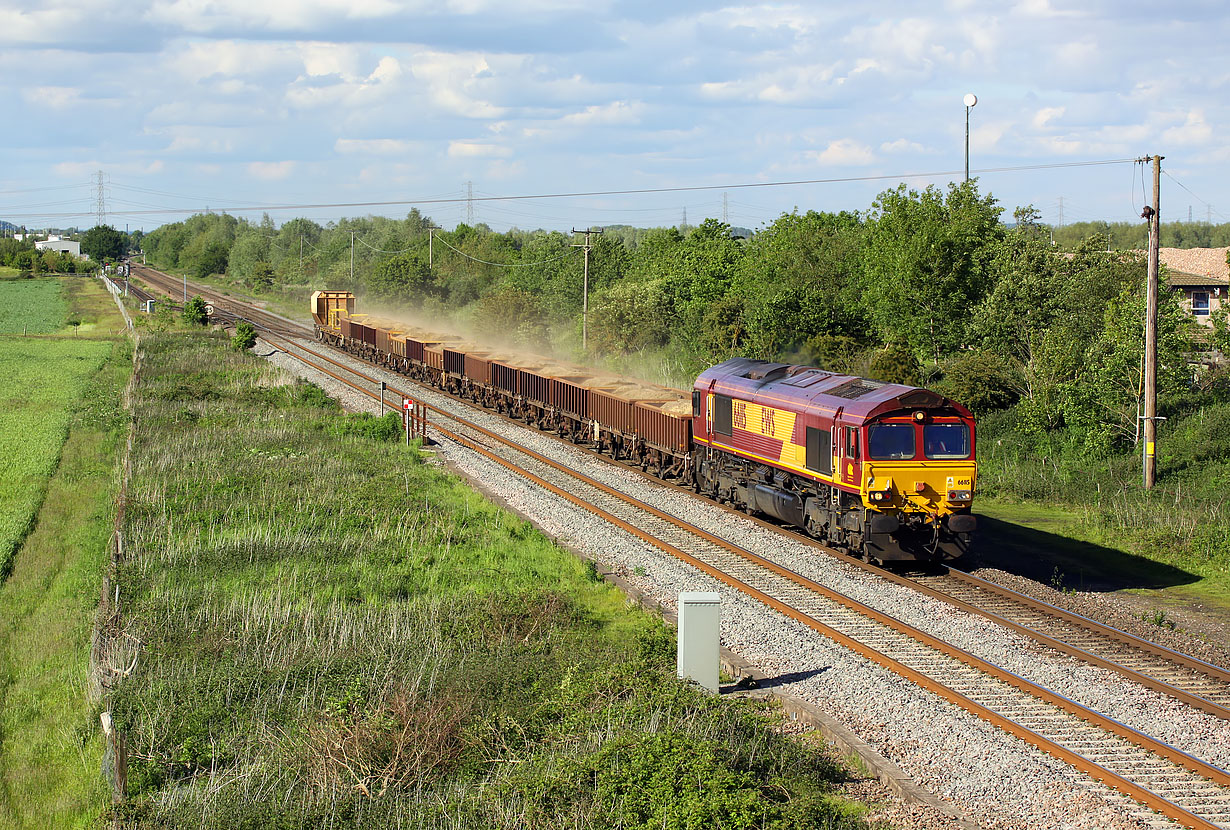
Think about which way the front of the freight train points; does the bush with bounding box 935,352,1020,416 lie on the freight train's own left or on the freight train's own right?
on the freight train's own left

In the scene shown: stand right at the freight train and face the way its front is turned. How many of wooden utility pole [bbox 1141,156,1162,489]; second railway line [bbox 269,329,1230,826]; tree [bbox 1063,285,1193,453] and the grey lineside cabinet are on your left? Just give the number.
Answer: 2

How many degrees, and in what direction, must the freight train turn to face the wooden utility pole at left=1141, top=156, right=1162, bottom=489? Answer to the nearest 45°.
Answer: approximately 90° to its left

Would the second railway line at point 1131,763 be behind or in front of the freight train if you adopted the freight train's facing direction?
in front

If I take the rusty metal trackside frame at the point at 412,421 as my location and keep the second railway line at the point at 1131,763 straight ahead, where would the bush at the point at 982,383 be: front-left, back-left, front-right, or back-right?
front-left

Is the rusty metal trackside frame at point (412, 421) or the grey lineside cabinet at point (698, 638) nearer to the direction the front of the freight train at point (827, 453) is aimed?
the grey lineside cabinet

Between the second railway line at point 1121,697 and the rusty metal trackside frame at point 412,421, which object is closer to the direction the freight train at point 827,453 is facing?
the second railway line

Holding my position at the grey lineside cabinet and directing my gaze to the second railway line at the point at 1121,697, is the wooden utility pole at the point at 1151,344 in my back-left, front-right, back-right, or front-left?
front-left

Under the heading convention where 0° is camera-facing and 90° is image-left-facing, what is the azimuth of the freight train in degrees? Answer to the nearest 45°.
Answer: approximately 315°

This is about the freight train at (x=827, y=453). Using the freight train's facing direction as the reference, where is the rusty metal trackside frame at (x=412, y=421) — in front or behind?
behind

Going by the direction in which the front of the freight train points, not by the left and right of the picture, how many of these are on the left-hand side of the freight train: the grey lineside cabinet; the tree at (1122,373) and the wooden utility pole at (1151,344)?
2

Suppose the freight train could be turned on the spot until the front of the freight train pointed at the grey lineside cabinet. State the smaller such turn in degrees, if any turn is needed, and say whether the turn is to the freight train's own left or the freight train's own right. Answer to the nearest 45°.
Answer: approximately 45° to the freight train's own right

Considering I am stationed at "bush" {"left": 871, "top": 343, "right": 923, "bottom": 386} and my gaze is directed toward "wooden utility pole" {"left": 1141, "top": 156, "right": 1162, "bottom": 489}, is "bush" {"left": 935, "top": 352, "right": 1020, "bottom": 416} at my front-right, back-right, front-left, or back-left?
front-left

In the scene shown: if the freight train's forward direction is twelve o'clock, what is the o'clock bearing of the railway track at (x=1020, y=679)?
The railway track is roughly at 1 o'clock from the freight train.

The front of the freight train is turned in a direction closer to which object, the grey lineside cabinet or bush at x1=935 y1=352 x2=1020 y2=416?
the grey lineside cabinet

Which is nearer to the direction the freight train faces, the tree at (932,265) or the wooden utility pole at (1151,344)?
the wooden utility pole
